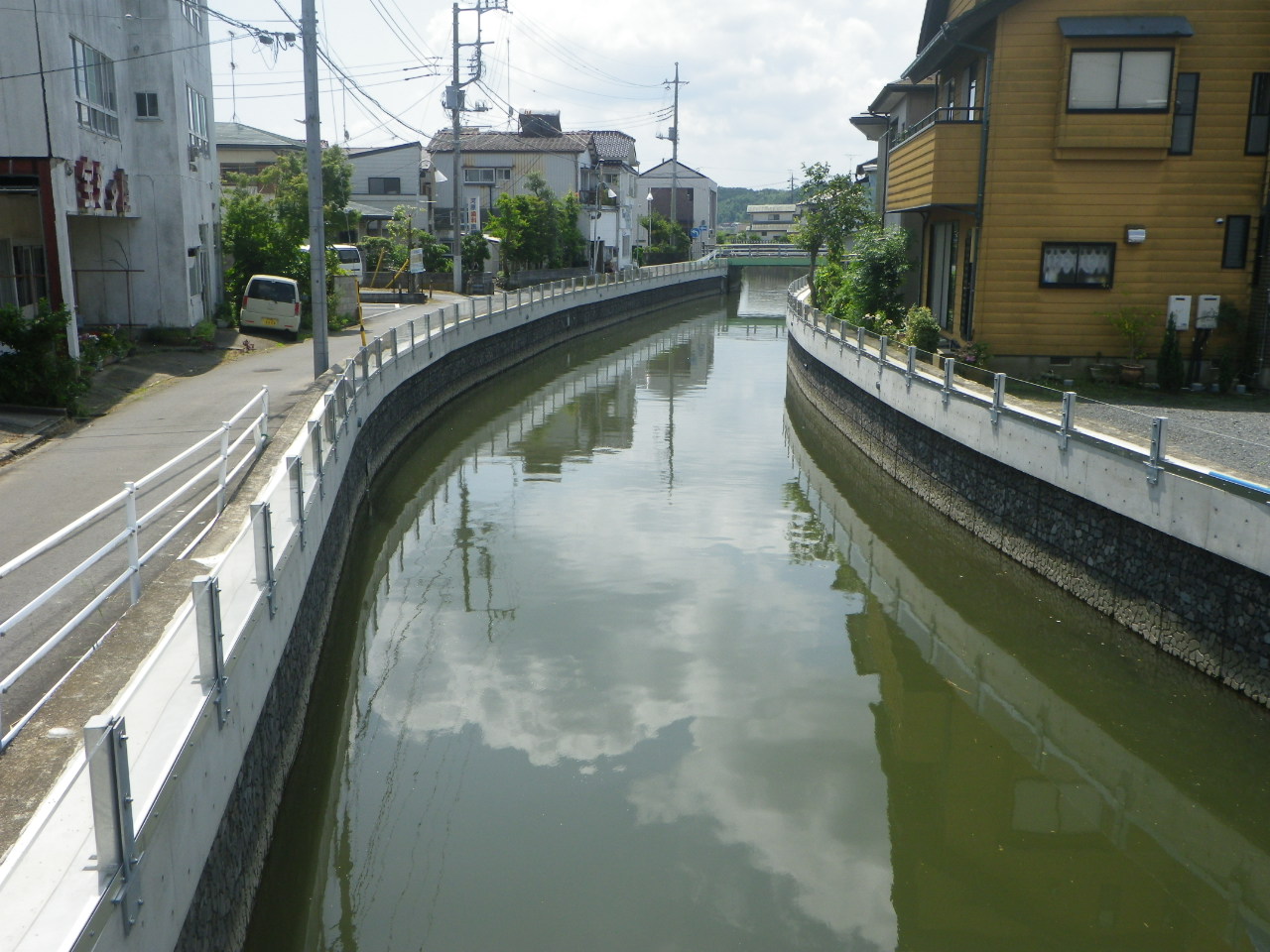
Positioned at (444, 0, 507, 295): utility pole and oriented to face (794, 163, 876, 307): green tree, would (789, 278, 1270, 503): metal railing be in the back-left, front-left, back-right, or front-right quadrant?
front-right

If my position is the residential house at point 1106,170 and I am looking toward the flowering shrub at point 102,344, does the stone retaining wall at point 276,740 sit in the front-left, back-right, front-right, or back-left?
front-left

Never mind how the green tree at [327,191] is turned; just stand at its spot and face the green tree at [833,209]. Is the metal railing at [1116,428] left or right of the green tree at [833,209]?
right
